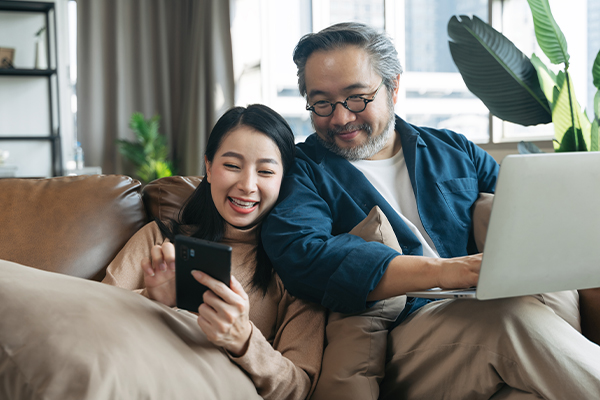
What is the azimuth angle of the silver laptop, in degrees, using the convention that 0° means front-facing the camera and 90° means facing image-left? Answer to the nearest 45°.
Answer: approximately 135°

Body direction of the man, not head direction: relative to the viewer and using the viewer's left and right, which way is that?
facing the viewer and to the right of the viewer

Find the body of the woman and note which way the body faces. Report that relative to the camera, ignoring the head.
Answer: toward the camera

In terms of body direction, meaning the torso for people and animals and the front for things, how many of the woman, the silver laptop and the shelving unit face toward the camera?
2

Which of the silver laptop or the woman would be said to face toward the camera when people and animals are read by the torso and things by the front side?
the woman

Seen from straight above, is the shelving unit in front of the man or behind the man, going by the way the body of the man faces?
behind

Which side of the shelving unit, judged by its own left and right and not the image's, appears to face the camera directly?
front
